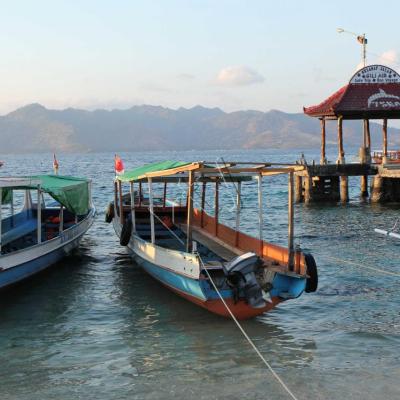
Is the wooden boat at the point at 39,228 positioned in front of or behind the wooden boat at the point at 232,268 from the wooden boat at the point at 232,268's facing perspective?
in front

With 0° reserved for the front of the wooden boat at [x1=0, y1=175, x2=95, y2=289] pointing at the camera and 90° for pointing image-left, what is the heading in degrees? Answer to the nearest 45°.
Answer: approximately 225°

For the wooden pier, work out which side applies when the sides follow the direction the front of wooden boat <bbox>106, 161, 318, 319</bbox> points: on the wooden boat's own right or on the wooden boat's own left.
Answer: on the wooden boat's own right

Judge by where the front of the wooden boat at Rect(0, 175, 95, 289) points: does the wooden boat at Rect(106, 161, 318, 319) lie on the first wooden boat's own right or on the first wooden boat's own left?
on the first wooden boat's own right

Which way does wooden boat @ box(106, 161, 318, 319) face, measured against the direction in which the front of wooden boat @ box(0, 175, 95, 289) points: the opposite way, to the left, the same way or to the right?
to the left

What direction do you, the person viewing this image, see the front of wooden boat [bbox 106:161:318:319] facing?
facing away from the viewer and to the left of the viewer

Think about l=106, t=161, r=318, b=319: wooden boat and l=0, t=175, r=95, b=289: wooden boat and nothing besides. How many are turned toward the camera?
0
